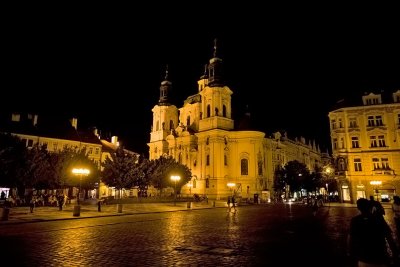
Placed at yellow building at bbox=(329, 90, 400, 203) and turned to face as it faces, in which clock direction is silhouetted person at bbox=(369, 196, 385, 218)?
The silhouetted person is roughly at 12 o'clock from the yellow building.

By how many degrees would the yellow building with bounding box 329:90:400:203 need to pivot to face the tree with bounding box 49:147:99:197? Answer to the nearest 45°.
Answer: approximately 45° to its right

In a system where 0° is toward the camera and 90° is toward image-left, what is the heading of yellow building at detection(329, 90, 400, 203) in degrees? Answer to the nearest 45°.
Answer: approximately 0°

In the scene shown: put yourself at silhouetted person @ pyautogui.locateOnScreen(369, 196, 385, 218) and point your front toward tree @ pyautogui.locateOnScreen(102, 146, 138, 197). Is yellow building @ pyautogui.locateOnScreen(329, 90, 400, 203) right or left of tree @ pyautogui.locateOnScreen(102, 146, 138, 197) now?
right

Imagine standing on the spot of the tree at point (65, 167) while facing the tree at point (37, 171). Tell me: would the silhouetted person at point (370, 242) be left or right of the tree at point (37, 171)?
left

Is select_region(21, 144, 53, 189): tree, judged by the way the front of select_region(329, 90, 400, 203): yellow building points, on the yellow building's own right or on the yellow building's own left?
on the yellow building's own right
